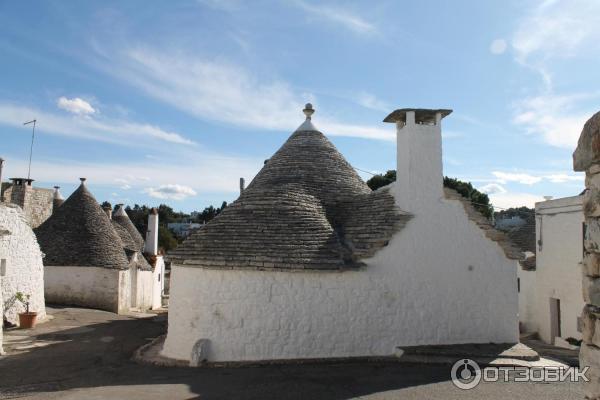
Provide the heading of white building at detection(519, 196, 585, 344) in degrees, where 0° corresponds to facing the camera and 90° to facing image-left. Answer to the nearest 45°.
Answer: approximately 45°

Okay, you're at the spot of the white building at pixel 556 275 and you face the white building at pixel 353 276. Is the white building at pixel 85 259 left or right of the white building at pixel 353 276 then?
right

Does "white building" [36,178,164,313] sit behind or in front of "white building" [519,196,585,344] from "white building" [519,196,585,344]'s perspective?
in front

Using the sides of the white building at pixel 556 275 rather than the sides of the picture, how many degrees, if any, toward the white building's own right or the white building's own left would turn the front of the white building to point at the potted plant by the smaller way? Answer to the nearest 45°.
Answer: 0° — it already faces it

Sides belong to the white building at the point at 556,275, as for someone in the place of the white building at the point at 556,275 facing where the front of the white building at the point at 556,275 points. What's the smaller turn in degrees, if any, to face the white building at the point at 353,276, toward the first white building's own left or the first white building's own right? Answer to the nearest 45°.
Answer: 0° — it already faces it

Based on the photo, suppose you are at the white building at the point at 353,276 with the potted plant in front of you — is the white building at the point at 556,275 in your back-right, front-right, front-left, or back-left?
back-right
